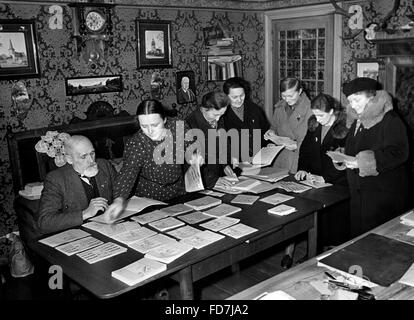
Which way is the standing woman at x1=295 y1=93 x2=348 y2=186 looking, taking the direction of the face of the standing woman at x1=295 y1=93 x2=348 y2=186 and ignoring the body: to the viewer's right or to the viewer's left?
to the viewer's left

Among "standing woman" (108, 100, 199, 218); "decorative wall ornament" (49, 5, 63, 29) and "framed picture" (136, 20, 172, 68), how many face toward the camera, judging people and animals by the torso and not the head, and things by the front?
3

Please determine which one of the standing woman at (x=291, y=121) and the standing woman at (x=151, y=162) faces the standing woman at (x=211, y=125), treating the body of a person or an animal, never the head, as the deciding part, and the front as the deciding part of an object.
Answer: the standing woman at (x=291, y=121)

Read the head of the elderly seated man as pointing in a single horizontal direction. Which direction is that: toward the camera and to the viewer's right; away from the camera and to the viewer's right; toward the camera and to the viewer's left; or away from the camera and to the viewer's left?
toward the camera and to the viewer's right

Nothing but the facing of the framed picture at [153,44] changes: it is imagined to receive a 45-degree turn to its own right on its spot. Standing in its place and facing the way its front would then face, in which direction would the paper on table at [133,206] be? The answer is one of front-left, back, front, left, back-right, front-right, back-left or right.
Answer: front-left

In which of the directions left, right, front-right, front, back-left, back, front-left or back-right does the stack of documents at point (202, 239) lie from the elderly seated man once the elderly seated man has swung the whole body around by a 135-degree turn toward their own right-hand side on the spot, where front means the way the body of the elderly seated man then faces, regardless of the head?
back-left

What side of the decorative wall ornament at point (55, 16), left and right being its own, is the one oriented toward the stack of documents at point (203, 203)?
front

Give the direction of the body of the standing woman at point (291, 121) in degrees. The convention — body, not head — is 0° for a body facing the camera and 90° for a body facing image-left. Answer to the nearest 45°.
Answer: approximately 45°

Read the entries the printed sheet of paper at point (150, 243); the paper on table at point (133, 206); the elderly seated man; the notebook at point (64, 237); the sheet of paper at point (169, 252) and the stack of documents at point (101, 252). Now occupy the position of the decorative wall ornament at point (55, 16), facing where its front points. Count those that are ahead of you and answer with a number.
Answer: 6

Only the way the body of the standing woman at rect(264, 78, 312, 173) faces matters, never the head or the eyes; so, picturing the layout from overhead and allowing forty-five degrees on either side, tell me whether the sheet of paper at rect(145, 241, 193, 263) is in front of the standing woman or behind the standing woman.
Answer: in front

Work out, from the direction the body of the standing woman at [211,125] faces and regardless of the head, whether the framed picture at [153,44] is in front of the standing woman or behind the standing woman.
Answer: behind

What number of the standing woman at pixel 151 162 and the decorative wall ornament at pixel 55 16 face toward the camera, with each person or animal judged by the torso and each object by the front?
2
